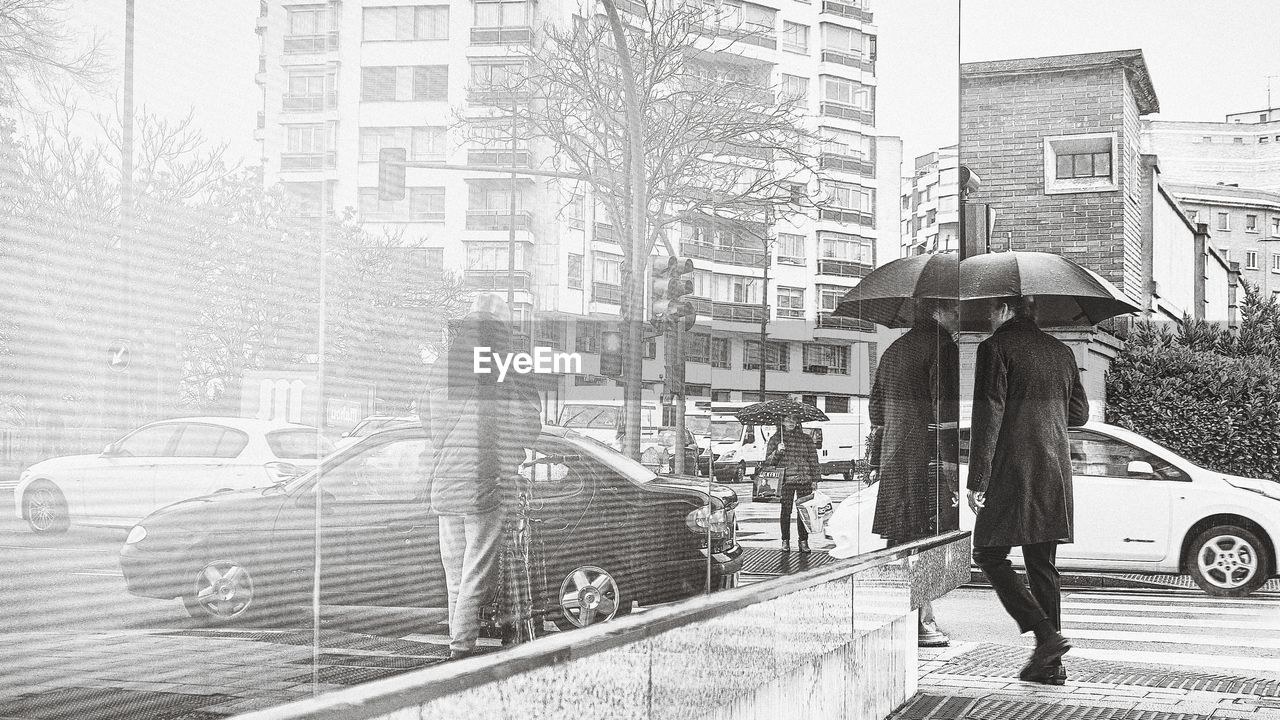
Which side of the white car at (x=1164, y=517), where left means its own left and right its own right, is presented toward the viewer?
right

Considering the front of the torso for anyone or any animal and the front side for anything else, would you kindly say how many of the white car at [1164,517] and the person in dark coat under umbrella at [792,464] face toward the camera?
1

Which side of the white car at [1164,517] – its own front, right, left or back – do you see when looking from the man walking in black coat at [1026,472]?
right

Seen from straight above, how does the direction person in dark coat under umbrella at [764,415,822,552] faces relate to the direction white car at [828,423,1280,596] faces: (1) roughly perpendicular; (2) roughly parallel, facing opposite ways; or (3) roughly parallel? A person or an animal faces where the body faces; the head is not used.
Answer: roughly perpendicular

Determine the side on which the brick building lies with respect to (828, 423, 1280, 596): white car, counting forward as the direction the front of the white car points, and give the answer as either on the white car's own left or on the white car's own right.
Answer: on the white car's own left
